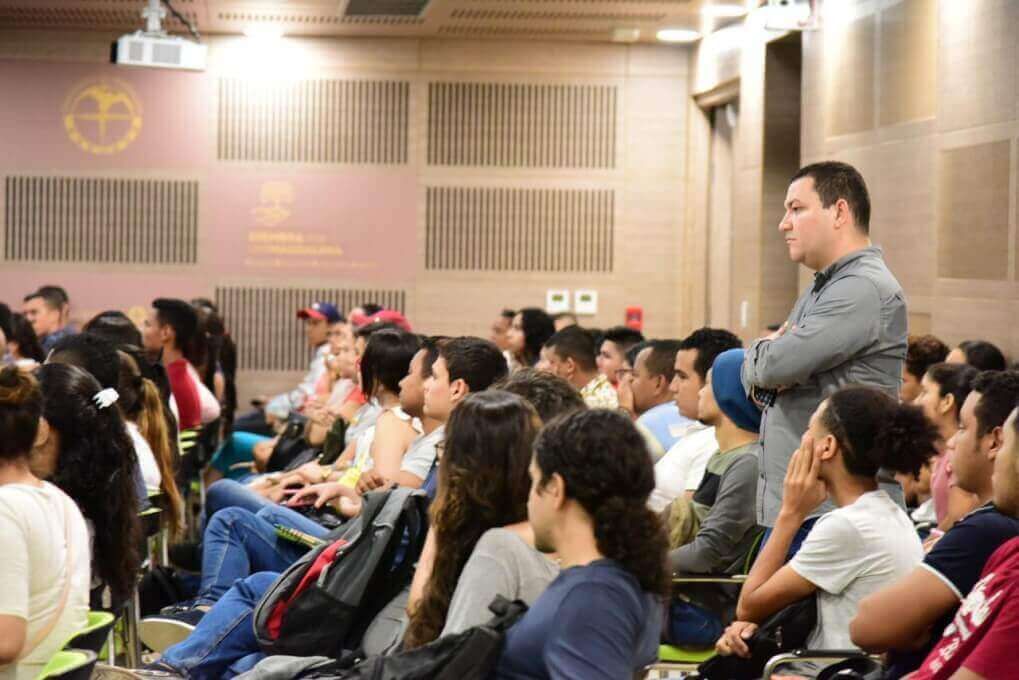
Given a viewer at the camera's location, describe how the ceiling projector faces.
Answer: facing to the left of the viewer

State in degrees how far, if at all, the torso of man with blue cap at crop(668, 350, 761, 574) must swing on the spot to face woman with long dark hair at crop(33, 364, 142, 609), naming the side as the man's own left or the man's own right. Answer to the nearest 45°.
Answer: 0° — they already face them

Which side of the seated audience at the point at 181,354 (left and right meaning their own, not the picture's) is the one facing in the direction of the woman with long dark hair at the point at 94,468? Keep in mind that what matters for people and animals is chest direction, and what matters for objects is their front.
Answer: left

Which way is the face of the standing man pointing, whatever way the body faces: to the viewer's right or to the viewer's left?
to the viewer's left

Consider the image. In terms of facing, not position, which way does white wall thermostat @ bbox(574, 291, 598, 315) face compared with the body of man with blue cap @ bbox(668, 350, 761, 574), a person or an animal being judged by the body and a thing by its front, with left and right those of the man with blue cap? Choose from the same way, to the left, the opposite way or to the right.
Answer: to the left

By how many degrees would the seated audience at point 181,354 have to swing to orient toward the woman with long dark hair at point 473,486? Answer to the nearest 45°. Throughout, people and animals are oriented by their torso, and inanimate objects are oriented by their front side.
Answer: approximately 90° to their left

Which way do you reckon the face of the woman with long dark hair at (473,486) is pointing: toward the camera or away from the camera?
away from the camera

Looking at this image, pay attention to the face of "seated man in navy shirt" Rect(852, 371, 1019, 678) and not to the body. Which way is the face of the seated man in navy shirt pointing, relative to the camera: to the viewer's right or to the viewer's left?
to the viewer's left

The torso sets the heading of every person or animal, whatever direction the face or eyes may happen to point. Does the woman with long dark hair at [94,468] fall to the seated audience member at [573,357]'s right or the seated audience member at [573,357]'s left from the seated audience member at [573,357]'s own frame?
on their left

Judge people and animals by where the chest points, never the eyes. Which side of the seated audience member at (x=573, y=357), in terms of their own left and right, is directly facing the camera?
left

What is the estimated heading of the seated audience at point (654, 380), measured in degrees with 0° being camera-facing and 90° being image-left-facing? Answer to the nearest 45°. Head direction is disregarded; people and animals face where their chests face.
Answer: approximately 90°

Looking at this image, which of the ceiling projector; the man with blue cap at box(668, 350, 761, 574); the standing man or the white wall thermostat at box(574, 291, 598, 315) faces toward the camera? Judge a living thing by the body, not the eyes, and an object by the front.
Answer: the white wall thermostat

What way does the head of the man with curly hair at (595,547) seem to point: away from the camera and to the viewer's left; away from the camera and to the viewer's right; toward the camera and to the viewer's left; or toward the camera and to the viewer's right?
away from the camera and to the viewer's left

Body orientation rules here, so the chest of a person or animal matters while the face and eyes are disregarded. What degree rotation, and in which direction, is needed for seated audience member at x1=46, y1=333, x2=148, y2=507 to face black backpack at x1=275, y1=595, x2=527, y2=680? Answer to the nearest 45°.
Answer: approximately 90° to their left
